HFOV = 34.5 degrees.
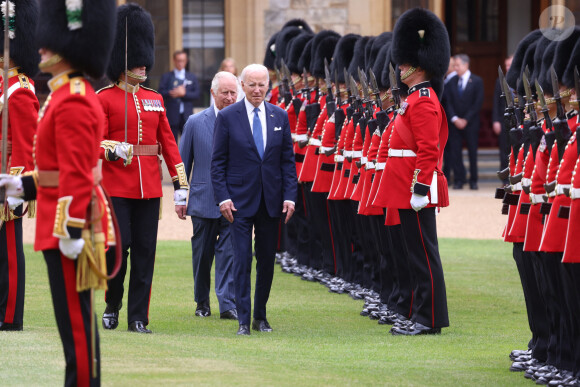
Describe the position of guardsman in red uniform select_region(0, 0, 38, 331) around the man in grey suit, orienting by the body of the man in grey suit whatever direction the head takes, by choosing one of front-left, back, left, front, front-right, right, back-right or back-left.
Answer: right

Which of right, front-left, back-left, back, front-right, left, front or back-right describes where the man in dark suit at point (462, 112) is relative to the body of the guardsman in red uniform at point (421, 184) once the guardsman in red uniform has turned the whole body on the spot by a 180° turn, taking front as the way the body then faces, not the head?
left

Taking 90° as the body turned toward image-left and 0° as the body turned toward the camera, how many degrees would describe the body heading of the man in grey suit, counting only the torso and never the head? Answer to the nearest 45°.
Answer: approximately 315°

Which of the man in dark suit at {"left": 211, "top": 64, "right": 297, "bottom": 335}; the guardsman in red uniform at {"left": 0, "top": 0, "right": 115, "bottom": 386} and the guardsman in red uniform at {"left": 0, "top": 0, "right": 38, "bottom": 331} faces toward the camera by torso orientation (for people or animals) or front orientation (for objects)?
the man in dark suit

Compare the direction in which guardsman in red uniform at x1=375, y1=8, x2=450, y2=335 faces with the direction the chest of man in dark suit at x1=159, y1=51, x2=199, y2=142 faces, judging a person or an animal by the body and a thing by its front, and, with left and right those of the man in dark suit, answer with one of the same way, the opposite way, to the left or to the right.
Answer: to the right

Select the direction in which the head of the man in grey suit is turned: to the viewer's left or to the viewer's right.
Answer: to the viewer's right

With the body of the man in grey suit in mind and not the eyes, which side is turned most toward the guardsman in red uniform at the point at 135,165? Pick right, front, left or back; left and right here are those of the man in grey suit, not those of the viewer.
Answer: right

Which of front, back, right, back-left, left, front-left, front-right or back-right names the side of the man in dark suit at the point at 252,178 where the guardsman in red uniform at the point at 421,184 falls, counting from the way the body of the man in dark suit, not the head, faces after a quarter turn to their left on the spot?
front

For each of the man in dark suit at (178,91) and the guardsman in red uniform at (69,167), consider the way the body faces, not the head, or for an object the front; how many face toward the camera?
1

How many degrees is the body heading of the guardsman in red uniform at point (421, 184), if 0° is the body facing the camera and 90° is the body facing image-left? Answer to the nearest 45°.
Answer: approximately 90°
